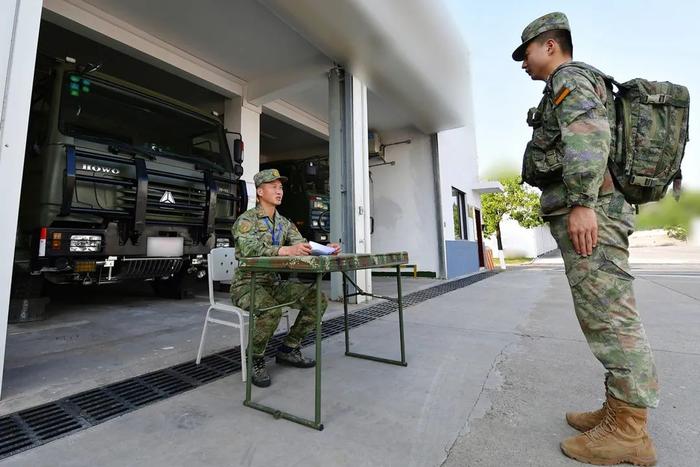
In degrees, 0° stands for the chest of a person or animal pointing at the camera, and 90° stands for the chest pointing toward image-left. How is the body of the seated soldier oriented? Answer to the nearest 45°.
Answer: approximately 315°

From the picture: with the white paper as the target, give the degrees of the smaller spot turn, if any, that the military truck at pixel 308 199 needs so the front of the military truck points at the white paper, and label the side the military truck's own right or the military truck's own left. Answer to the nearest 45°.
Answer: approximately 45° to the military truck's own right

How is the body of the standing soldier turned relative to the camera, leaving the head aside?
to the viewer's left

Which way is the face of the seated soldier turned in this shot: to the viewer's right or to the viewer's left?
to the viewer's right

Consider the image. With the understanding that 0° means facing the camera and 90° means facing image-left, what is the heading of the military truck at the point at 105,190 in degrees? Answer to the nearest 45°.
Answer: approximately 315°

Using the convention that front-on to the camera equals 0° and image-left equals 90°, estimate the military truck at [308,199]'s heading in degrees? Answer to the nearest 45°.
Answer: approximately 315°
